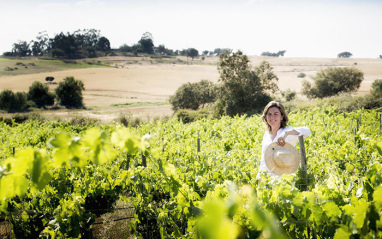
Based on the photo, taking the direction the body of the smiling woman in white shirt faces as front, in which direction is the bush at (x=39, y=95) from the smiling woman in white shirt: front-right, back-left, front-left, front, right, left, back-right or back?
back-right

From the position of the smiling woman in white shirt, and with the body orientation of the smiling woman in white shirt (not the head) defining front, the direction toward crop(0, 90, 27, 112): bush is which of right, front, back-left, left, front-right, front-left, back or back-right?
back-right

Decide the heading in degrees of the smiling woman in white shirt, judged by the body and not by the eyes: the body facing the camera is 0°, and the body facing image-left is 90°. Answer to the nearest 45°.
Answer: approximately 0°

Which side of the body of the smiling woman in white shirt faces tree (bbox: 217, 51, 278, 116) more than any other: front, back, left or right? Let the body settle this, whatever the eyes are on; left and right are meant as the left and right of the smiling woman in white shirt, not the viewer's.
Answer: back

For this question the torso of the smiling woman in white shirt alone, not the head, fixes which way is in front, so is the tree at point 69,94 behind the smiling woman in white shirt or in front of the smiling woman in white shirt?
behind

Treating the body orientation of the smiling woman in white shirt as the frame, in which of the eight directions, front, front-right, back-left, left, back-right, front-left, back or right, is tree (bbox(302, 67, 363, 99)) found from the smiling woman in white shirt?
back
